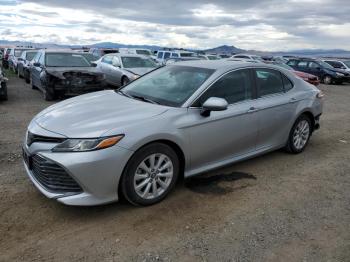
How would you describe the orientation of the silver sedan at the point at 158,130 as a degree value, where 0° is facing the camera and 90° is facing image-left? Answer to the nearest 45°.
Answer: approximately 45°

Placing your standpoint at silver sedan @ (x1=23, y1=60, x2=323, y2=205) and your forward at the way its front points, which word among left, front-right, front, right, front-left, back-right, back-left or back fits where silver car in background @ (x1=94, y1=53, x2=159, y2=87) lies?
back-right

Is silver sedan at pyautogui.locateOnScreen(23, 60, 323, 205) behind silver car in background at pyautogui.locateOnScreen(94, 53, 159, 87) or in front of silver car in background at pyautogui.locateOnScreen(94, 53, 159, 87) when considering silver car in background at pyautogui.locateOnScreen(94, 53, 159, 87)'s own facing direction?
in front

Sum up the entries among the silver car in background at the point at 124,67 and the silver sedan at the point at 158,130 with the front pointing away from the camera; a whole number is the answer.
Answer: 0
